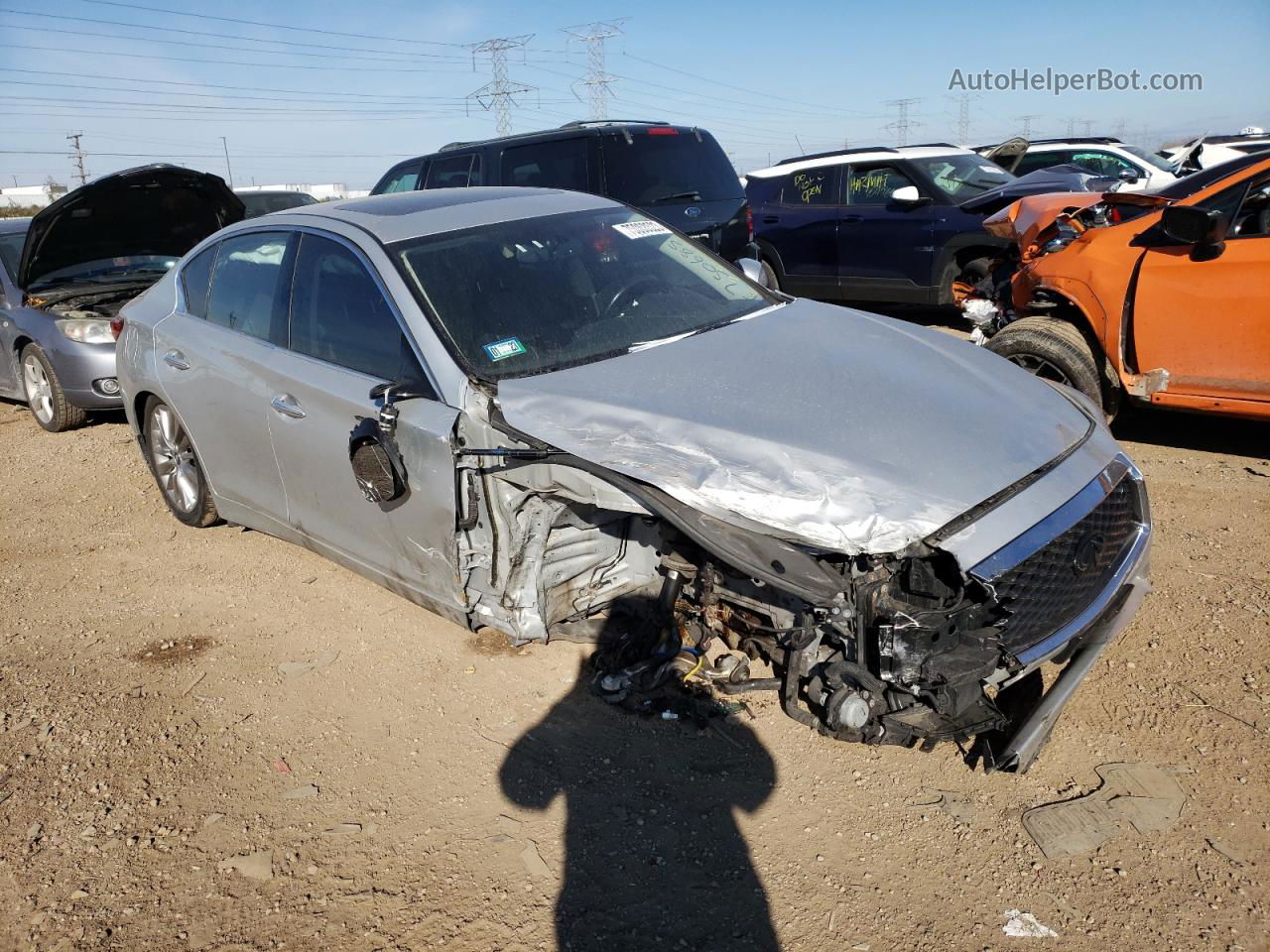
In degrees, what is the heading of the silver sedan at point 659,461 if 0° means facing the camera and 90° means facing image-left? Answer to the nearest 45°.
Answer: approximately 315°

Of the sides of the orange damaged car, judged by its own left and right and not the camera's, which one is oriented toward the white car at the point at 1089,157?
right

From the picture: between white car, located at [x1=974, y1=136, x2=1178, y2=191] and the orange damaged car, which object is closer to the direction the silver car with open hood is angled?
the orange damaged car

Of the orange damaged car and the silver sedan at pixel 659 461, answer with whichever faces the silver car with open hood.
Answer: the orange damaged car

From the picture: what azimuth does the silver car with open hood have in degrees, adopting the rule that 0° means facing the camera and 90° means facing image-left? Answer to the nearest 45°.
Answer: approximately 315°

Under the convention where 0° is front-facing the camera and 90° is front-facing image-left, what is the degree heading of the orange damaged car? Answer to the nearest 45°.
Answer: approximately 90°
